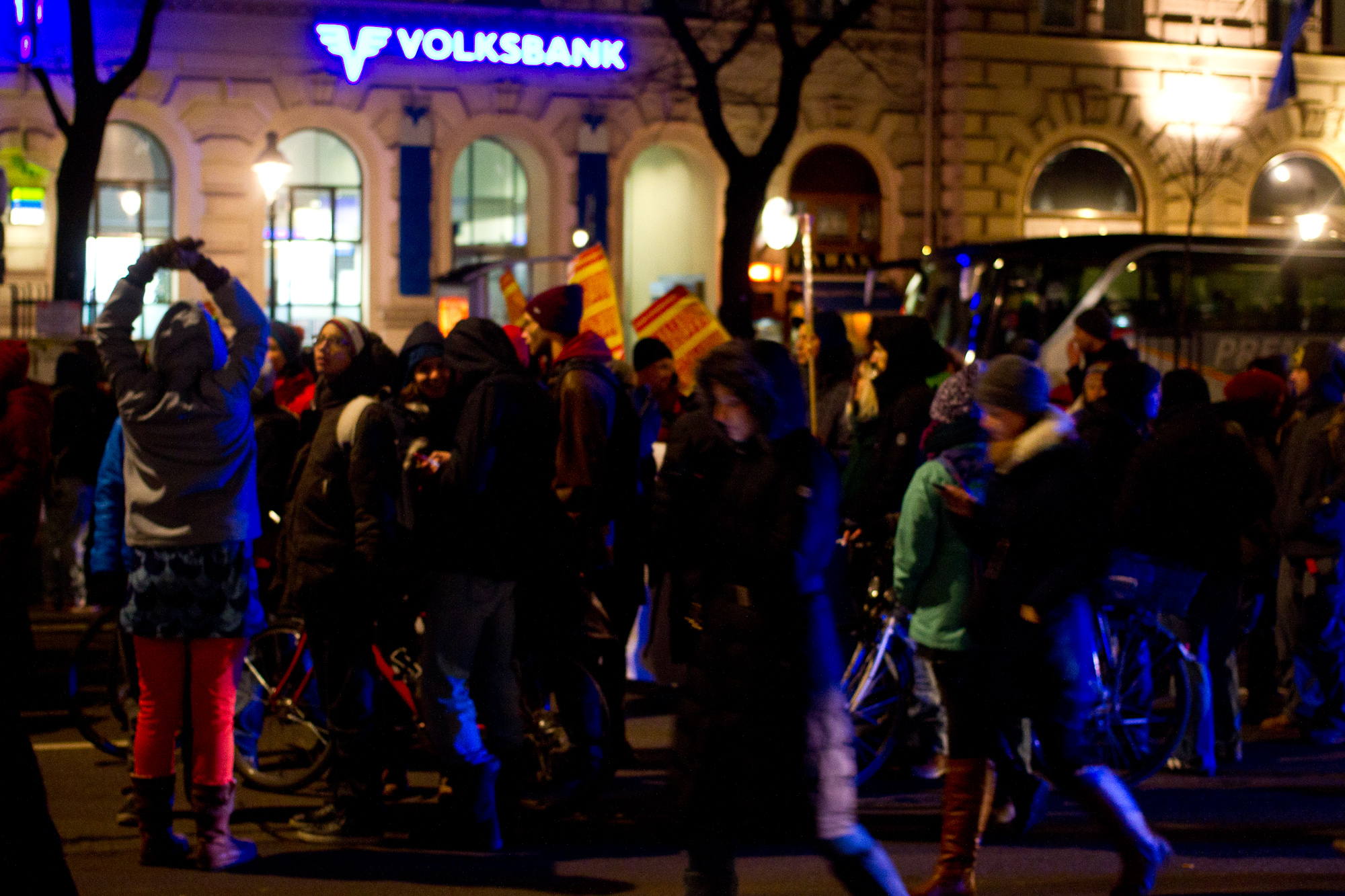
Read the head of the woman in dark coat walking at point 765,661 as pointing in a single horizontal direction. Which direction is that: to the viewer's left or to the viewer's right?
to the viewer's left

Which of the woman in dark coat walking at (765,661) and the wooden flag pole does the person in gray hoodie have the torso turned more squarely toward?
the wooden flag pole

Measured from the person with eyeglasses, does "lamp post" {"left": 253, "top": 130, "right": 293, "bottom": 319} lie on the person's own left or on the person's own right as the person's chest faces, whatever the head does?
on the person's own right

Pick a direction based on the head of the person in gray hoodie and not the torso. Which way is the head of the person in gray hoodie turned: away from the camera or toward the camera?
away from the camera

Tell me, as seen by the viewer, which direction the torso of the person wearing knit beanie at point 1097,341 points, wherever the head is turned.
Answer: to the viewer's left

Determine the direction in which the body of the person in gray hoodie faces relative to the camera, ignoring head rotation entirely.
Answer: away from the camera

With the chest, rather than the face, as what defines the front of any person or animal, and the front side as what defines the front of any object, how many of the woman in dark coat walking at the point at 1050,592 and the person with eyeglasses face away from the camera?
0

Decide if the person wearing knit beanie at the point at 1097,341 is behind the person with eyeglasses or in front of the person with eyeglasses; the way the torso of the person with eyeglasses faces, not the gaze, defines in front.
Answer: behind

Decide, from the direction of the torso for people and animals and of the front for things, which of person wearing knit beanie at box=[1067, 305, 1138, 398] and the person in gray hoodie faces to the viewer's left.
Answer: the person wearing knit beanie

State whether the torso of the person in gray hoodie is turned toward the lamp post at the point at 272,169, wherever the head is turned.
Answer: yes

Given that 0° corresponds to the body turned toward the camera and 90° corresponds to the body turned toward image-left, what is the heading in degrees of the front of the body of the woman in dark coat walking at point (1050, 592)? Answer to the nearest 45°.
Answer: approximately 90°
